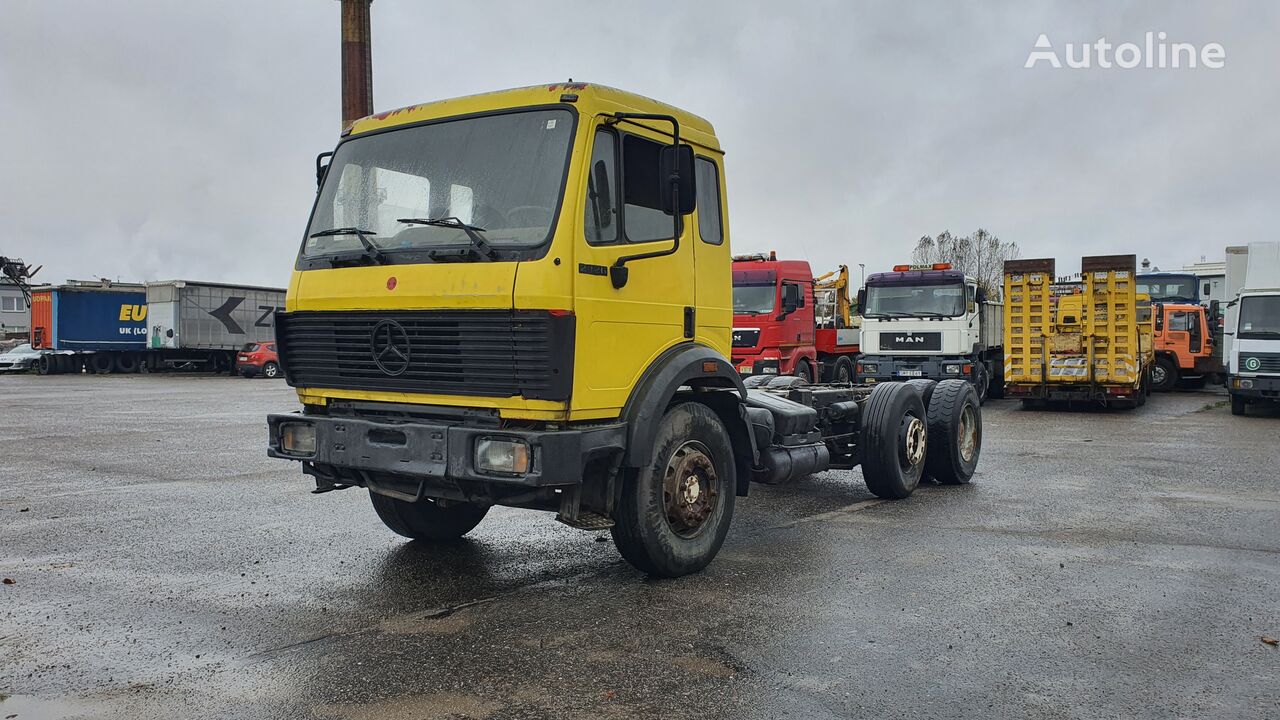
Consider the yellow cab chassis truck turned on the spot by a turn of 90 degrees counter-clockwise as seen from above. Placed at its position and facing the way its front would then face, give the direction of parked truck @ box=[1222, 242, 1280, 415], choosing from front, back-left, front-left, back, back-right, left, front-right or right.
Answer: left

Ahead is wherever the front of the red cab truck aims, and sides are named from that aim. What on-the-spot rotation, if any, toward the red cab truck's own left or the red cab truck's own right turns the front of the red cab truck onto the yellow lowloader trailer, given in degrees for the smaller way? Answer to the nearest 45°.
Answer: approximately 135° to the red cab truck's own left

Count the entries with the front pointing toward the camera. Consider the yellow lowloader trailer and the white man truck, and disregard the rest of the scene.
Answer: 1

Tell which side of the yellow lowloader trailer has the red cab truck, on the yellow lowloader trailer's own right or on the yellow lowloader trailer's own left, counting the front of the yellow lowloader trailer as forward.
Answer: on the yellow lowloader trailer's own left

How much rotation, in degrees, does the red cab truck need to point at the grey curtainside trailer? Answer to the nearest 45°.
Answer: approximately 90° to its right

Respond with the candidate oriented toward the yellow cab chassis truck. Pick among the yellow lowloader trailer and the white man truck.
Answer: the white man truck

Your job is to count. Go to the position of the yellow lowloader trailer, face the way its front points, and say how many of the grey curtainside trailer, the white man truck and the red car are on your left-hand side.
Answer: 3

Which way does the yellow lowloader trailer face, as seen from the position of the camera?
facing away from the viewer

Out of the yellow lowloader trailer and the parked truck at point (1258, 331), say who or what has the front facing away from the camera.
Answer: the yellow lowloader trailer

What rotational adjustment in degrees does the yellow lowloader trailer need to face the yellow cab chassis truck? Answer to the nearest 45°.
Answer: approximately 180°

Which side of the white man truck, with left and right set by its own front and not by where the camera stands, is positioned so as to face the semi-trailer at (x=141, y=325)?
right

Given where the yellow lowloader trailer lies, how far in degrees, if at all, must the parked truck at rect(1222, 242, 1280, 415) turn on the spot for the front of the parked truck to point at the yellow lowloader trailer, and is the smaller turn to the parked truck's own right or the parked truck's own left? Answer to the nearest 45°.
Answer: approximately 90° to the parked truck's own right
